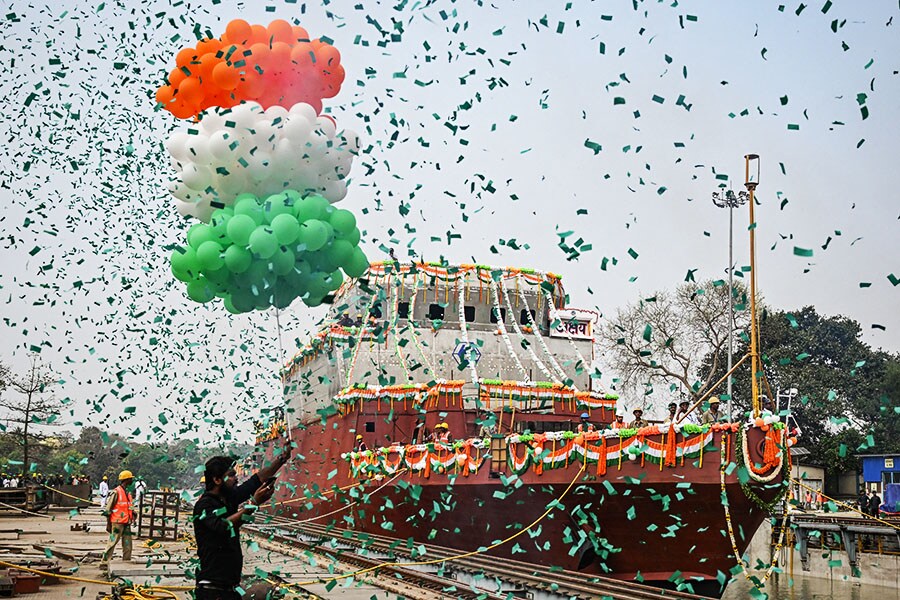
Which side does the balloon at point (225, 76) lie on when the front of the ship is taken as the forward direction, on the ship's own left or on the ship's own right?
on the ship's own right

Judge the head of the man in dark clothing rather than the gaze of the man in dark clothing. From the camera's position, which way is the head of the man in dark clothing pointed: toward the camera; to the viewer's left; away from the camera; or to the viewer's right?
to the viewer's right

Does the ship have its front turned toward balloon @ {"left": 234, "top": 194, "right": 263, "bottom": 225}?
no

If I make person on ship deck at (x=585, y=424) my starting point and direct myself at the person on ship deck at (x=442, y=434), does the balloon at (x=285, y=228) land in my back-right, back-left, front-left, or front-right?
front-left

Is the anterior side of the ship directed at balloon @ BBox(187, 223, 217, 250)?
no

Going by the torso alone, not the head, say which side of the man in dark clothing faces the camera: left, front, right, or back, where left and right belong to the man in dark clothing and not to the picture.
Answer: right

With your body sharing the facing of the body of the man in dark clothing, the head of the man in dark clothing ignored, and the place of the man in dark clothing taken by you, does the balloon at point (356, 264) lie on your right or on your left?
on your left

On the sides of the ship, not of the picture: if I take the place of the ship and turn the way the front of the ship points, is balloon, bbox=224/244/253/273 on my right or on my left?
on my right

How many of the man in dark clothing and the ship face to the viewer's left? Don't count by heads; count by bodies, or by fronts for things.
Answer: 0

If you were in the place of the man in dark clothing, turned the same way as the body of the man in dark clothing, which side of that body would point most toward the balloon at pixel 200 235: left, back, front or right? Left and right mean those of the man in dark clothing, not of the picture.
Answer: left
